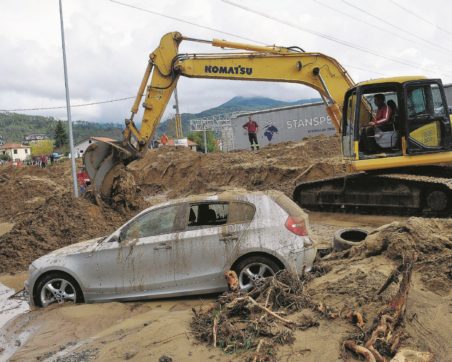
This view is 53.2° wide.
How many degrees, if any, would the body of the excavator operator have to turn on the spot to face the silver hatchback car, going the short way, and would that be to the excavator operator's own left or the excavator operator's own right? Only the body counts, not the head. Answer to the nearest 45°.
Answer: approximately 45° to the excavator operator's own left

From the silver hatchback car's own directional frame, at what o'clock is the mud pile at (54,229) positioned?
The mud pile is roughly at 2 o'clock from the silver hatchback car.

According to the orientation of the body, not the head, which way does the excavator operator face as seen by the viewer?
to the viewer's left

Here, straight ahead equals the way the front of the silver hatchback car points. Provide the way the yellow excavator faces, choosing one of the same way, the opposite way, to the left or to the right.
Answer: the same way

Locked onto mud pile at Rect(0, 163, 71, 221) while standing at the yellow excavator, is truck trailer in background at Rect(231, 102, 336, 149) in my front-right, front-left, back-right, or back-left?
front-right

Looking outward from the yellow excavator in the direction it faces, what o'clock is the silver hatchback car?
The silver hatchback car is roughly at 10 o'clock from the yellow excavator.

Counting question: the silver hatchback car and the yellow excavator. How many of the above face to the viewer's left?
2

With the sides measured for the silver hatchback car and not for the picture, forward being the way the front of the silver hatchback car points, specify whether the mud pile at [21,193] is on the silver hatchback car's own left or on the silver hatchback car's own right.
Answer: on the silver hatchback car's own right

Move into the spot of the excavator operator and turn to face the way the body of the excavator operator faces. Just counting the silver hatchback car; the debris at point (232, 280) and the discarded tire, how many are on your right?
0

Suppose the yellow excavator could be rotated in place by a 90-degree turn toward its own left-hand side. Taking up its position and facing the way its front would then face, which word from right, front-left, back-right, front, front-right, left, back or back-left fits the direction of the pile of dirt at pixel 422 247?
front

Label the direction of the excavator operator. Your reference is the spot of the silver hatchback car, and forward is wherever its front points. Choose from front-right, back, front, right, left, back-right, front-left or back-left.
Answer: back-right

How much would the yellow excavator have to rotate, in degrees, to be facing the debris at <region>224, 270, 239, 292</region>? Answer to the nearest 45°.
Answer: approximately 45° to its left

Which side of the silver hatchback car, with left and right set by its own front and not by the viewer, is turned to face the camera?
left

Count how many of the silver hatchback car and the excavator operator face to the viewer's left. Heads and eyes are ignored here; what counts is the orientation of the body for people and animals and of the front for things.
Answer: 2

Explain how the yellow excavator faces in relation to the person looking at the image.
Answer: facing to the left of the viewer

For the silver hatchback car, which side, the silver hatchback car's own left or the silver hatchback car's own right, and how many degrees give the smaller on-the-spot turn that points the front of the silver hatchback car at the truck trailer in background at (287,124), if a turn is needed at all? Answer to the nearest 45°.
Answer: approximately 90° to the silver hatchback car's own right

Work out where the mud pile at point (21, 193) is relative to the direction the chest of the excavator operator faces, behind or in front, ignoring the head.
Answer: in front
